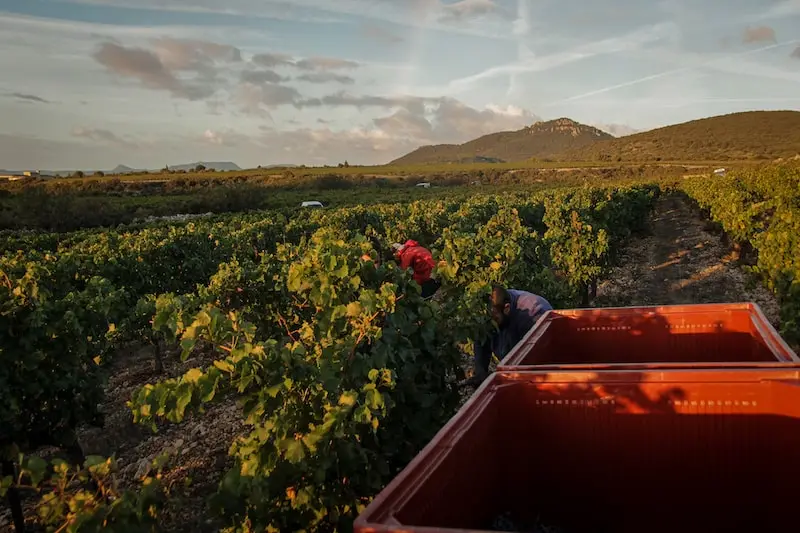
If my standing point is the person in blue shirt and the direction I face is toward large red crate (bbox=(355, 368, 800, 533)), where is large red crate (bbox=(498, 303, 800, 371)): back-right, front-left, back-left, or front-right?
front-left

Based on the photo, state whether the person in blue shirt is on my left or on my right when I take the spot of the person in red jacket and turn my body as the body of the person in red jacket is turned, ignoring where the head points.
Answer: on my left

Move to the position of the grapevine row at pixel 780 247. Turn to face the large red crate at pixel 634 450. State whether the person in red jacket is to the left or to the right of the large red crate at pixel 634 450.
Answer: right

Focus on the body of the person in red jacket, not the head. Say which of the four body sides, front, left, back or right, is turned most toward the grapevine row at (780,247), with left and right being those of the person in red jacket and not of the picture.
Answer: back

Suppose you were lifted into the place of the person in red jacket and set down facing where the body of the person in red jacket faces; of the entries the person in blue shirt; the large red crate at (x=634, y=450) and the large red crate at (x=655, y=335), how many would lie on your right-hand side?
0

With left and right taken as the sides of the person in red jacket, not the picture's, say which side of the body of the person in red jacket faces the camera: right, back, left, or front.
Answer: left
